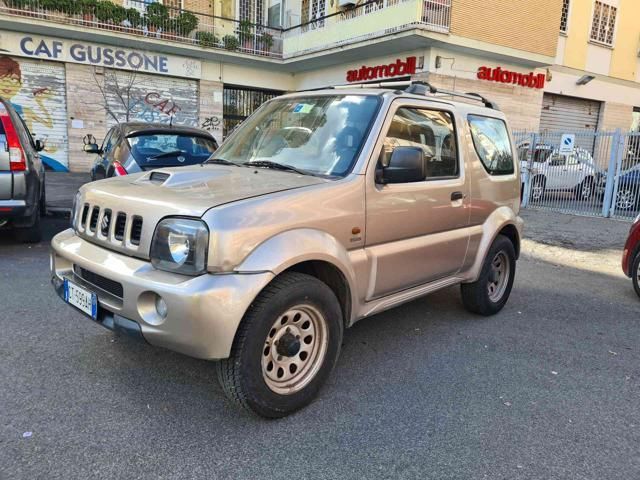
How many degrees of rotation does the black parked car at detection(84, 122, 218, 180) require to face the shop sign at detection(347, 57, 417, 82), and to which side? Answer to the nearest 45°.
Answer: approximately 90° to its right

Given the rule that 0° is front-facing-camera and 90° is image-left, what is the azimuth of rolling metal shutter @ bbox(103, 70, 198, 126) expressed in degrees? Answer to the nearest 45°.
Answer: approximately 315°

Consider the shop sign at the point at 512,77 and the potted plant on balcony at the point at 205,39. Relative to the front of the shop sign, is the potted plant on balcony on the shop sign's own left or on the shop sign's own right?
on the shop sign's own right

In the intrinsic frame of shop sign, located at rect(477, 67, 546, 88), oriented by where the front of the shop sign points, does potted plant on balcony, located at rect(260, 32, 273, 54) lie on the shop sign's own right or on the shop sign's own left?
on the shop sign's own right

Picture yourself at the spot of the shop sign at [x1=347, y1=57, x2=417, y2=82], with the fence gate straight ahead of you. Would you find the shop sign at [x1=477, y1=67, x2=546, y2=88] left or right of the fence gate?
left

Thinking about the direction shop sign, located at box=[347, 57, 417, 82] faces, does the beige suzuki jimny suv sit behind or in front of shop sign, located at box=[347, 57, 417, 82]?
in front

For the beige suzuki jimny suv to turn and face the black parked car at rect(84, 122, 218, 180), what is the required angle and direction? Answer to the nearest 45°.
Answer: approximately 90° to its right

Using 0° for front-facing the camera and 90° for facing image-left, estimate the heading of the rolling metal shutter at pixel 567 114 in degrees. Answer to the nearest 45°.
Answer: approximately 315°

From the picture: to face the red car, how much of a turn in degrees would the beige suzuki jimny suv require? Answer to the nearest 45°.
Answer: approximately 180°

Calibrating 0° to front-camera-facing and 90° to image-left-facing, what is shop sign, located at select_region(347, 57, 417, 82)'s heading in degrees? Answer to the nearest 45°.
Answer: approximately 45°
